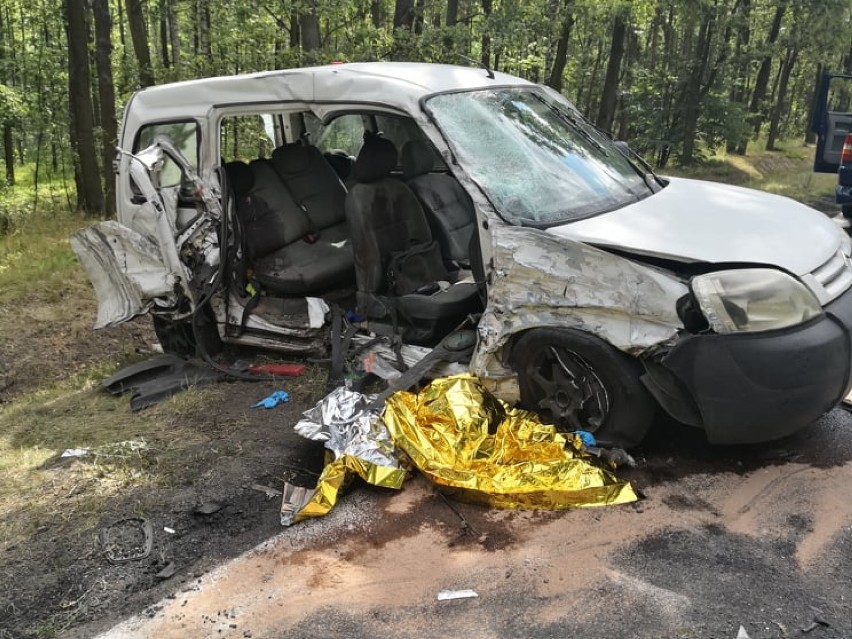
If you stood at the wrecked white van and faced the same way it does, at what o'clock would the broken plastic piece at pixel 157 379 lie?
The broken plastic piece is roughly at 5 o'clock from the wrecked white van.

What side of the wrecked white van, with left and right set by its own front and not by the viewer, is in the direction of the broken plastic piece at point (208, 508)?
right

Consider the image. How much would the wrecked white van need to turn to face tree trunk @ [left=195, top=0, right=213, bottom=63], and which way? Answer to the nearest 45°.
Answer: approximately 180°

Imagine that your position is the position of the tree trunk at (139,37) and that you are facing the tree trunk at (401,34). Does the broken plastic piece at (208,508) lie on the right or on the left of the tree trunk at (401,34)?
right

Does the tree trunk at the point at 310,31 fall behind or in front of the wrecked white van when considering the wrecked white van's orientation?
behind

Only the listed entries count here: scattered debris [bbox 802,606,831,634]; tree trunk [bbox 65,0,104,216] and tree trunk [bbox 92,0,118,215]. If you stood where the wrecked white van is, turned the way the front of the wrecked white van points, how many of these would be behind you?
2

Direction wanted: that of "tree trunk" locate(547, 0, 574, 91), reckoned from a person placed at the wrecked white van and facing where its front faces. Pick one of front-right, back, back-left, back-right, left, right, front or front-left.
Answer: back-left

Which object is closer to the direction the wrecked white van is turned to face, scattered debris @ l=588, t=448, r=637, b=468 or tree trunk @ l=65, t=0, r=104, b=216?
the scattered debris
